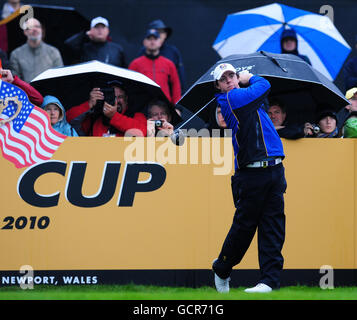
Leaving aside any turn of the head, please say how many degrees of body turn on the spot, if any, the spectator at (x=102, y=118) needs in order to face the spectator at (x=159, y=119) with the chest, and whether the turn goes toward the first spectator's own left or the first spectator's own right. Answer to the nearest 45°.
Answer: approximately 135° to the first spectator's own left

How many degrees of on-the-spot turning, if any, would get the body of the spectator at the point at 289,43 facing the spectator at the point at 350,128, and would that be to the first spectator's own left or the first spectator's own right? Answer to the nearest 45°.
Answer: approximately 45° to the first spectator's own left

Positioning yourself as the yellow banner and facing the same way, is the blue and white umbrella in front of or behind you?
behind

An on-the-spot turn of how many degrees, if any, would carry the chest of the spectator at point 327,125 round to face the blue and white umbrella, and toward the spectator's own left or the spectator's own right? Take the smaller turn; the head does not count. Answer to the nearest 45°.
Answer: approximately 180°

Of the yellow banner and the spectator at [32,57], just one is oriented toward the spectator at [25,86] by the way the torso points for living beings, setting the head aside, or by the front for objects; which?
the spectator at [32,57]

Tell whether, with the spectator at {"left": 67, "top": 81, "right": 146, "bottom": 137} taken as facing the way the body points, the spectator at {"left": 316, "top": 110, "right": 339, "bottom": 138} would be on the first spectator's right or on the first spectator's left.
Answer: on the first spectator's left

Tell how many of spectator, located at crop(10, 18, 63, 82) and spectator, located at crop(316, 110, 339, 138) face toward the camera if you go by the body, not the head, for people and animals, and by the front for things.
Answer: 2
